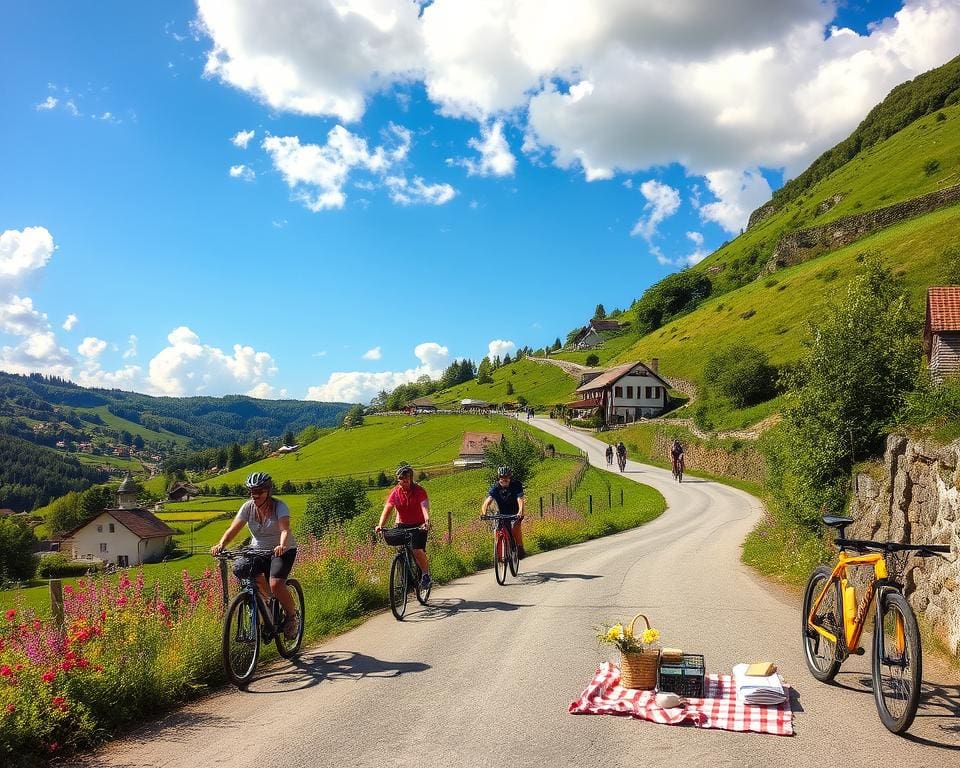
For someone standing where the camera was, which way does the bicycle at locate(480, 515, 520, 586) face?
facing the viewer

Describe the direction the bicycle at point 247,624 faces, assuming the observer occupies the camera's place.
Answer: facing the viewer and to the left of the viewer

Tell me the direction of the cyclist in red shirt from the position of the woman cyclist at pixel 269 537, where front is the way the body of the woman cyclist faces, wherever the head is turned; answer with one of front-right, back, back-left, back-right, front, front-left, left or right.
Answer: back

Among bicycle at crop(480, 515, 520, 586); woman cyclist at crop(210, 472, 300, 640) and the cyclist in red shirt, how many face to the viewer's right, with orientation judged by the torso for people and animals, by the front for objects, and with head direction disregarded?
0

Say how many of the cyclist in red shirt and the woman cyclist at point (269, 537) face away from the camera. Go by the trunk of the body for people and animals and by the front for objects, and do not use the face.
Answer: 0

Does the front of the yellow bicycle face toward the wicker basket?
no

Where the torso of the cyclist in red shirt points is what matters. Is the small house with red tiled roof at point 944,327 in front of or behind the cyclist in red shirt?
behind

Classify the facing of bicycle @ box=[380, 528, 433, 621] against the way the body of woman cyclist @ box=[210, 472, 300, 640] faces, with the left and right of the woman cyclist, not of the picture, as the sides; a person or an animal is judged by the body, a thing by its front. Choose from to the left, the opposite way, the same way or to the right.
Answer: the same way

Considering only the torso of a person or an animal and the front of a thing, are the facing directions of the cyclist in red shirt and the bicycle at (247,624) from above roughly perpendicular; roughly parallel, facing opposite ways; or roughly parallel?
roughly parallel

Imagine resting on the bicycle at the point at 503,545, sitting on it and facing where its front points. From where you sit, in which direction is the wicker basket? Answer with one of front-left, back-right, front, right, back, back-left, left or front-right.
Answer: front

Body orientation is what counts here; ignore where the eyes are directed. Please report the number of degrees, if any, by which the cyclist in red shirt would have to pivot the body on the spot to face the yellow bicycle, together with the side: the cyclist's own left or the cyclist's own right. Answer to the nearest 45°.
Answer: approximately 90° to the cyclist's own left

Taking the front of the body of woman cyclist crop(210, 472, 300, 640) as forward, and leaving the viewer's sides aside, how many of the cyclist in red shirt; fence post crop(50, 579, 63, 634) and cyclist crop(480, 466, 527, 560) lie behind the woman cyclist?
2

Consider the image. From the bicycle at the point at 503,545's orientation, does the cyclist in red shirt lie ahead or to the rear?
ahead

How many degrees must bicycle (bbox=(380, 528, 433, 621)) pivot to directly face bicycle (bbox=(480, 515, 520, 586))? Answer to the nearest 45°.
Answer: approximately 180°

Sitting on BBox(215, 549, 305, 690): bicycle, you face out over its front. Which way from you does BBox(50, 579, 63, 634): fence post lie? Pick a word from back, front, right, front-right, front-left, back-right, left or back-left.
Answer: front-right

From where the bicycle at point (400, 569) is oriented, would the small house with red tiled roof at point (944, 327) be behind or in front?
behind

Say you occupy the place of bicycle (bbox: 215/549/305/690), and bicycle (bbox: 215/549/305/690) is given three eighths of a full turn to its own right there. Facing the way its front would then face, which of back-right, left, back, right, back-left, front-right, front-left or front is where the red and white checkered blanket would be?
back-right

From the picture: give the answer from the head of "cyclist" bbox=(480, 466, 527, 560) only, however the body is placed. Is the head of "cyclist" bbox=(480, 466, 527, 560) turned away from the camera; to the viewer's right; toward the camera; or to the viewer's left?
toward the camera

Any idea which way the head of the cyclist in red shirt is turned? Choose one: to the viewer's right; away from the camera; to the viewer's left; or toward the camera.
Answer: toward the camera

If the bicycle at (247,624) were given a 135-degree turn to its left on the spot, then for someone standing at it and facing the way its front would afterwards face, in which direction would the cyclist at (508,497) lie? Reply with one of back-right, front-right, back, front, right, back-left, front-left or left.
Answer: front-left

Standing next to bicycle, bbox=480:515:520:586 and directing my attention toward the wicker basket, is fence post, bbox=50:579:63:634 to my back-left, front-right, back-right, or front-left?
front-right

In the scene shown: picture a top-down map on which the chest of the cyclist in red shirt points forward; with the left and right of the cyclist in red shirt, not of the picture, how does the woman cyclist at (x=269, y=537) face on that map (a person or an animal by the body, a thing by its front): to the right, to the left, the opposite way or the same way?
the same way
